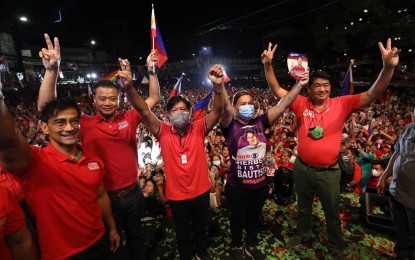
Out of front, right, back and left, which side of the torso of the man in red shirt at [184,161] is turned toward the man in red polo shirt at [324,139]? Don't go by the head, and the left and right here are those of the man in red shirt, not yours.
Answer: left

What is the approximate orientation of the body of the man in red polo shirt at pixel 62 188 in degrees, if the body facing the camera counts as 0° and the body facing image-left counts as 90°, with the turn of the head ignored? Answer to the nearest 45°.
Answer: approximately 315°

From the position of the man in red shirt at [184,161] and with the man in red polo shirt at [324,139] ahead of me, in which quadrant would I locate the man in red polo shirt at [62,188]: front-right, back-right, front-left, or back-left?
back-right

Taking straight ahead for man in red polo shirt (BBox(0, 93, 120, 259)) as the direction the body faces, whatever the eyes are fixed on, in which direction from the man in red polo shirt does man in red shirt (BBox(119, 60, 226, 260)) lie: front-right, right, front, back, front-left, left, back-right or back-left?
front-left

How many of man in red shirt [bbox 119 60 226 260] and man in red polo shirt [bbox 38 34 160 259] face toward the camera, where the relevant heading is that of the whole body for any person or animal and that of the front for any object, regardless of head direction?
2

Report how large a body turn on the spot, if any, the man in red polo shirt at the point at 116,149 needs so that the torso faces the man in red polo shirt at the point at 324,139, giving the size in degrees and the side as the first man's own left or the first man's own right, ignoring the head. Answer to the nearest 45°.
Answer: approximately 90° to the first man's own left

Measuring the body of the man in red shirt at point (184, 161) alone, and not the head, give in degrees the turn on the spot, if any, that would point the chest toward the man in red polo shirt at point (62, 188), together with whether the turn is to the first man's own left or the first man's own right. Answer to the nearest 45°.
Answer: approximately 45° to the first man's own right
